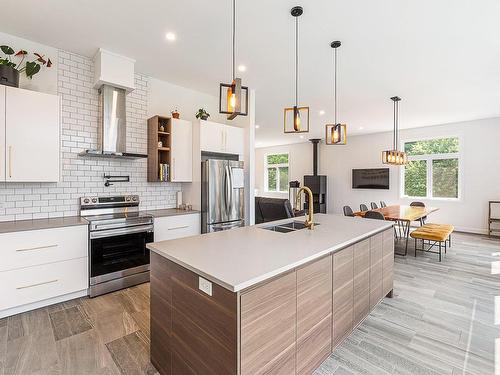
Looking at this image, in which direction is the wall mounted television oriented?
toward the camera

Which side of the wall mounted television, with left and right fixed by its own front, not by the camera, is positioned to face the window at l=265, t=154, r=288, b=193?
right

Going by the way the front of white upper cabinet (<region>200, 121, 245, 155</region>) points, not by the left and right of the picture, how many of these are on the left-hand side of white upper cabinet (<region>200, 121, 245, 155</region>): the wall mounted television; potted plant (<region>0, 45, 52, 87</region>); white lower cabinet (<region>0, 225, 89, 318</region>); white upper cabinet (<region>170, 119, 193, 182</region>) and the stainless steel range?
1

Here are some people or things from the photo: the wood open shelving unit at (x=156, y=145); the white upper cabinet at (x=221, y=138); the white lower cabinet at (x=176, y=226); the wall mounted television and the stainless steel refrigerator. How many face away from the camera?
0

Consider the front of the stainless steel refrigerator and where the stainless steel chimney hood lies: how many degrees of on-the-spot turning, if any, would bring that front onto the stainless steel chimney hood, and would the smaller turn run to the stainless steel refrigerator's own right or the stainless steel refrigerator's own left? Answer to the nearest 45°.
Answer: approximately 135° to the stainless steel refrigerator's own right

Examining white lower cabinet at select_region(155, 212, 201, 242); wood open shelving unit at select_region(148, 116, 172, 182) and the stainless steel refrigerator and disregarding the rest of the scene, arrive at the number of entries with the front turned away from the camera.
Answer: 0

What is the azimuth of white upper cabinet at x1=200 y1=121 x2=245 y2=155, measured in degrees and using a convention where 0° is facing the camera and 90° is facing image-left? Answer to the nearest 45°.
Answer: approximately 315°

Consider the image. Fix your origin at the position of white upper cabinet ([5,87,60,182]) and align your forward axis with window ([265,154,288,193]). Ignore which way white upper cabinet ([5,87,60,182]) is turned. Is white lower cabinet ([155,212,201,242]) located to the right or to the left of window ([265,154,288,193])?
right

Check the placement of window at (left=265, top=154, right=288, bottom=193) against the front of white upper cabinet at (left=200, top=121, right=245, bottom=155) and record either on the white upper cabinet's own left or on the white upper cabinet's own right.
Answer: on the white upper cabinet's own left

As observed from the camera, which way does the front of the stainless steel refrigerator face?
facing the viewer and to the right of the viewer

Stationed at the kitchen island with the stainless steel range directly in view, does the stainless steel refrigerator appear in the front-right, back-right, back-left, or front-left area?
front-right

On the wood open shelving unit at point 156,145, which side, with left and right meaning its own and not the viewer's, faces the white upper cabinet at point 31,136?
right

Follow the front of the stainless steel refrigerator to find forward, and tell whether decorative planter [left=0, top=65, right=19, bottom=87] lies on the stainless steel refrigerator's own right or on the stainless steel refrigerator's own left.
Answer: on the stainless steel refrigerator's own right

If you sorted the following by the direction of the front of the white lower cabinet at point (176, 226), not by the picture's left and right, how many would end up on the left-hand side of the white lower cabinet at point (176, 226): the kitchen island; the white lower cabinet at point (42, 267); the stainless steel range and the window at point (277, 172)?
1

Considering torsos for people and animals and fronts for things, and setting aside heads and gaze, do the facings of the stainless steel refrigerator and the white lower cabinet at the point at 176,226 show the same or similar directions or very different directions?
same or similar directions

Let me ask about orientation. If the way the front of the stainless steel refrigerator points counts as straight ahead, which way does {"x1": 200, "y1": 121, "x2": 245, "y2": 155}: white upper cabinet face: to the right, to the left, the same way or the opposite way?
the same way

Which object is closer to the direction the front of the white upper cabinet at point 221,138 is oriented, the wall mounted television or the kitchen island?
the kitchen island

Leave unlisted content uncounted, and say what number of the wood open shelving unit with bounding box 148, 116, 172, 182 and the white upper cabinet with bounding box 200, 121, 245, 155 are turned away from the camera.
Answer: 0
